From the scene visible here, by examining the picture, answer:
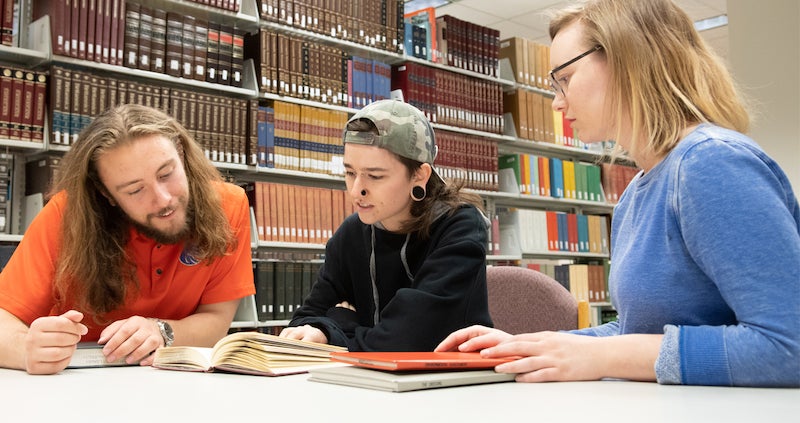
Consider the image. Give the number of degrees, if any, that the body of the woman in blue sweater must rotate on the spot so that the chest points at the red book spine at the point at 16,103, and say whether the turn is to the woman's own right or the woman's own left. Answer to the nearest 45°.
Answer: approximately 45° to the woman's own right

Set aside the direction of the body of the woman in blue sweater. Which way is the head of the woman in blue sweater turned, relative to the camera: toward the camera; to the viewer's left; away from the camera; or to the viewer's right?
to the viewer's left

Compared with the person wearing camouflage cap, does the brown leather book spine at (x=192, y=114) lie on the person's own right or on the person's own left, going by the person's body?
on the person's own right

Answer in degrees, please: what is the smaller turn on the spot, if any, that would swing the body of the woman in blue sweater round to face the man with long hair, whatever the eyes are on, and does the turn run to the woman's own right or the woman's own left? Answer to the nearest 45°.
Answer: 0° — they already face them

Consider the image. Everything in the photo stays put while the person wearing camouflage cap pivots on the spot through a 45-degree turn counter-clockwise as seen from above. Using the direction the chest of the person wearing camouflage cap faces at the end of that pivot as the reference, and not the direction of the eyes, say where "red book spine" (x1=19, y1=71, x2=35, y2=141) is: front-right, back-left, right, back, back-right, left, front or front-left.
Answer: back-right

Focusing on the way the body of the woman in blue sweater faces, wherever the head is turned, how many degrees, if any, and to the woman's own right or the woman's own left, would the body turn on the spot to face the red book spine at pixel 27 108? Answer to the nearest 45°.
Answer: approximately 45° to the woman's own right

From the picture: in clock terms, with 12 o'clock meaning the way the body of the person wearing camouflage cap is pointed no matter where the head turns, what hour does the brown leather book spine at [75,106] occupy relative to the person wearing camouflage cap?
The brown leather book spine is roughly at 3 o'clock from the person wearing camouflage cap.

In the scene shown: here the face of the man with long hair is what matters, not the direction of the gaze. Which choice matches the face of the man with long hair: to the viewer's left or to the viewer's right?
to the viewer's right

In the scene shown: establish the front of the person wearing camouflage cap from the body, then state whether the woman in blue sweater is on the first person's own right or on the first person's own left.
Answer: on the first person's own left

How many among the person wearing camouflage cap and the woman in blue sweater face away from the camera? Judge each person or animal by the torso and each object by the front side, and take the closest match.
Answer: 0

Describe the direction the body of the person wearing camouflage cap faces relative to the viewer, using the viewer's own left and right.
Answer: facing the viewer and to the left of the viewer

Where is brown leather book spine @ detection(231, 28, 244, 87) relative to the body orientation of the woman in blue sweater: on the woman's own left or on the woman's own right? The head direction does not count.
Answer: on the woman's own right

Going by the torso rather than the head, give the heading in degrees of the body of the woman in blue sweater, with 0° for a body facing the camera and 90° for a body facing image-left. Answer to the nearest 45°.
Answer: approximately 90°

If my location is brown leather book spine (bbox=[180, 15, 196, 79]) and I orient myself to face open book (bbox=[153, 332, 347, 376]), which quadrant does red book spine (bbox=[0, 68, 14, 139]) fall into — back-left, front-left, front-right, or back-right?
front-right
